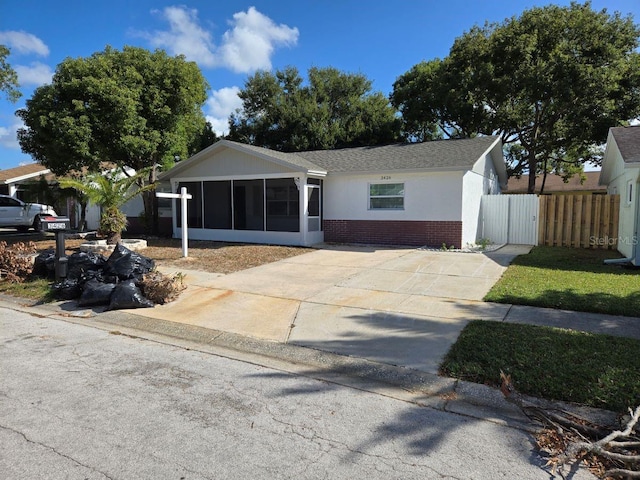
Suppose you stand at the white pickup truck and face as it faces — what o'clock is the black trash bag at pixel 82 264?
The black trash bag is roughly at 3 o'clock from the white pickup truck.

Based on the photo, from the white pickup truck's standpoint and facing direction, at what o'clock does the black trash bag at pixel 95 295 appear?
The black trash bag is roughly at 3 o'clock from the white pickup truck.

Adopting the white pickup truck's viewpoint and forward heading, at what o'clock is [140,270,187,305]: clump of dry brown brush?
The clump of dry brown brush is roughly at 3 o'clock from the white pickup truck.

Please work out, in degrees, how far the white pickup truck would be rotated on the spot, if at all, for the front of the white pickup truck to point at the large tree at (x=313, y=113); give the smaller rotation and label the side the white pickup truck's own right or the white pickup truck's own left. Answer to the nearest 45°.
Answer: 0° — it already faces it

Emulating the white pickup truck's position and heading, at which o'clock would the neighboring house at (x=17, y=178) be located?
The neighboring house is roughly at 9 o'clock from the white pickup truck.

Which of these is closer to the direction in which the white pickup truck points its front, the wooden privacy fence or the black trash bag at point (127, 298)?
the wooden privacy fence

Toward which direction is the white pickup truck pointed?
to the viewer's right
